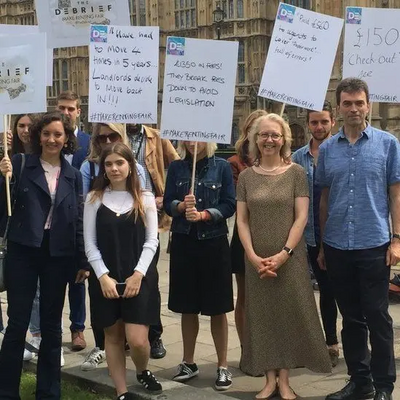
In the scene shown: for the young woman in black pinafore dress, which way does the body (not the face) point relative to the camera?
toward the camera

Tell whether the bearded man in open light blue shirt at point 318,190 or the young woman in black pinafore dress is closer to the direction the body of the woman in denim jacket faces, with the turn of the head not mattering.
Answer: the young woman in black pinafore dress

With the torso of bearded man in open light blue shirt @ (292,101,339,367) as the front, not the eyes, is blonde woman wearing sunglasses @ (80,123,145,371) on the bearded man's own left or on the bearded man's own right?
on the bearded man's own right

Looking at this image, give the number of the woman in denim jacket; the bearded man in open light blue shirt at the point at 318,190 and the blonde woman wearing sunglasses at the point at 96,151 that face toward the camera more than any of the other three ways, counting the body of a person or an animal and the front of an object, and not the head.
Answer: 3

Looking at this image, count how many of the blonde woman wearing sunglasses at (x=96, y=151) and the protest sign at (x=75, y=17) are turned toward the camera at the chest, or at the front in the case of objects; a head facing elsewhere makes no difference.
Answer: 2

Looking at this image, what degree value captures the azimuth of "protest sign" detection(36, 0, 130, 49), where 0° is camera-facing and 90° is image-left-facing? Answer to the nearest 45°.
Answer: approximately 0°

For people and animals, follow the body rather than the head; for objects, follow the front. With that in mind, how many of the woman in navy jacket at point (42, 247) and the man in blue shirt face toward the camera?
2

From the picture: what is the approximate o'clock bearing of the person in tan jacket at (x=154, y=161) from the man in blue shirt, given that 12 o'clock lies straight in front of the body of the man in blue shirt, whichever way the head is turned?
The person in tan jacket is roughly at 4 o'clock from the man in blue shirt.

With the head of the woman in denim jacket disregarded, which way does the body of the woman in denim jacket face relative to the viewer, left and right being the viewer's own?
facing the viewer

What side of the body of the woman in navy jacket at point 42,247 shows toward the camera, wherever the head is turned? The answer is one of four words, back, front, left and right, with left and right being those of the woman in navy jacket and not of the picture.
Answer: front

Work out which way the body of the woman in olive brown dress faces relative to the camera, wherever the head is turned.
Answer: toward the camera
